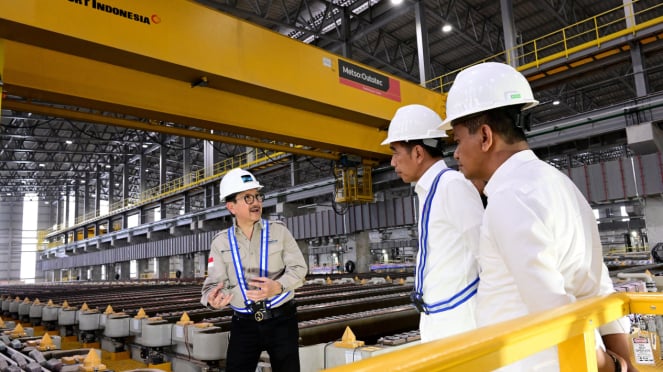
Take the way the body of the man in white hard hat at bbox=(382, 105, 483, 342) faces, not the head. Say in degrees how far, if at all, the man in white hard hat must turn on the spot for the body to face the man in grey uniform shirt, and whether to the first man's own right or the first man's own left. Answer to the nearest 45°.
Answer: approximately 45° to the first man's own right

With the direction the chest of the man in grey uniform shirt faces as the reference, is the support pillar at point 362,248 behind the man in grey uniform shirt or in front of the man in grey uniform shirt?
behind

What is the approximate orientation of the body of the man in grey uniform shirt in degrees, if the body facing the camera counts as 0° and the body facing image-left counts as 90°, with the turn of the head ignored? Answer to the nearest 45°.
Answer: approximately 0°

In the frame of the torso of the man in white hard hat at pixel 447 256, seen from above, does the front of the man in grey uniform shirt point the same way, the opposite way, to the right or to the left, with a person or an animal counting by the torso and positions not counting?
to the left

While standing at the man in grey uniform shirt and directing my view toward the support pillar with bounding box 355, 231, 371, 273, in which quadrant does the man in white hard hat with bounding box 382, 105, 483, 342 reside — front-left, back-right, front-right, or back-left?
back-right

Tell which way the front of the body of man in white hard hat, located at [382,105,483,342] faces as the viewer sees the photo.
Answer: to the viewer's left

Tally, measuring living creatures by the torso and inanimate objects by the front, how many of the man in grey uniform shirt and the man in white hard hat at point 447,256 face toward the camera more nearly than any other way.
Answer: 1
